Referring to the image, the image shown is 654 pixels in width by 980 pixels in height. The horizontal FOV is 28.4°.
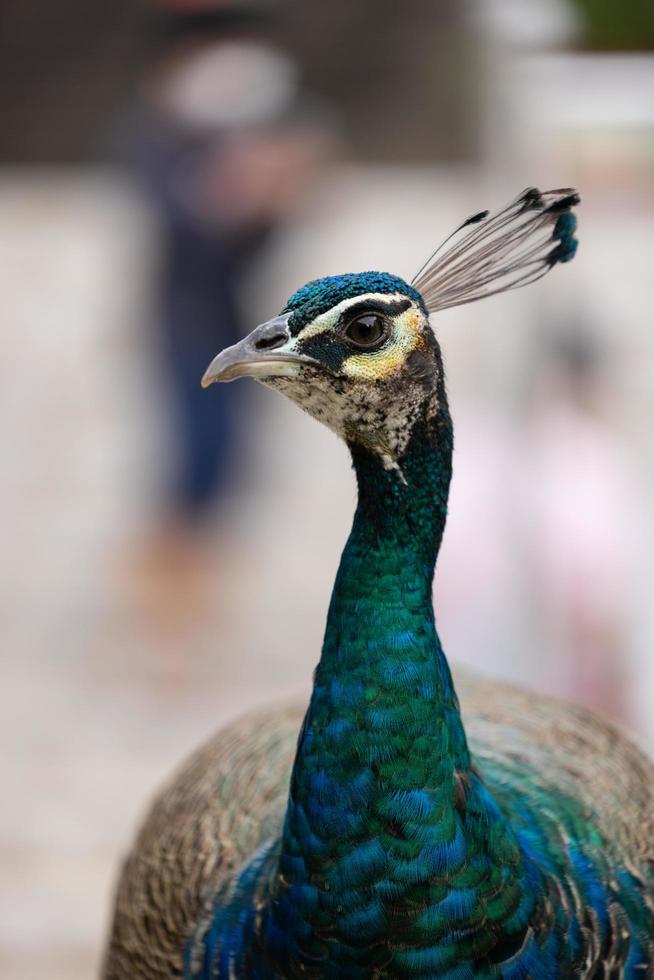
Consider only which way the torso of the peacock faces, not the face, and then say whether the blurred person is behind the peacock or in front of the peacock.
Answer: behind

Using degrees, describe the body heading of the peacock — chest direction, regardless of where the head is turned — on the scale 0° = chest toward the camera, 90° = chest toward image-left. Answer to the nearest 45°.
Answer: approximately 0°
